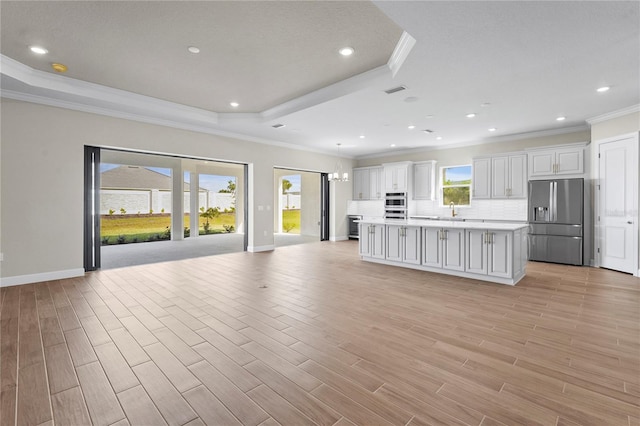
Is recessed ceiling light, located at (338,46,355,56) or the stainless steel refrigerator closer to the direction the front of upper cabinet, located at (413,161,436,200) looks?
the recessed ceiling light

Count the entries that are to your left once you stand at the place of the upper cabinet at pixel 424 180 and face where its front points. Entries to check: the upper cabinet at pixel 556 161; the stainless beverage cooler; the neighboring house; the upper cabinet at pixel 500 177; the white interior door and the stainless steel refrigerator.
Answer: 4

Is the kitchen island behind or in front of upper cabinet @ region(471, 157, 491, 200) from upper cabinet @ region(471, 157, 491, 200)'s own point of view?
in front

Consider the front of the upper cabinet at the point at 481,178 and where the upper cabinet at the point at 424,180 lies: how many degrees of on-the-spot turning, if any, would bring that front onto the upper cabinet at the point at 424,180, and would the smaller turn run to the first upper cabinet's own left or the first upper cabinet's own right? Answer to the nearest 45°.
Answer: approximately 135° to the first upper cabinet's own right

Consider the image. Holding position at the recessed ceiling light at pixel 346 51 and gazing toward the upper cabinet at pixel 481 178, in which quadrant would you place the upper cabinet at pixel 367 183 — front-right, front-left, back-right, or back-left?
front-left

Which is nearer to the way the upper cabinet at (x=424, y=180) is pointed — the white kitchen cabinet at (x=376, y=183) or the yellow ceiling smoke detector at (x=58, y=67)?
the yellow ceiling smoke detector

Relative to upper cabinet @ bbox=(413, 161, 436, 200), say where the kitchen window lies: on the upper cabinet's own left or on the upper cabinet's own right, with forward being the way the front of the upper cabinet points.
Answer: on the upper cabinet's own left

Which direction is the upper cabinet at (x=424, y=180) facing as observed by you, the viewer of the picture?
facing the viewer and to the left of the viewer

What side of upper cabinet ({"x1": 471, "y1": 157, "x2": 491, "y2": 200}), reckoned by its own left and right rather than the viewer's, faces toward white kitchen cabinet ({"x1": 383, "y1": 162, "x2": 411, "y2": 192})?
right

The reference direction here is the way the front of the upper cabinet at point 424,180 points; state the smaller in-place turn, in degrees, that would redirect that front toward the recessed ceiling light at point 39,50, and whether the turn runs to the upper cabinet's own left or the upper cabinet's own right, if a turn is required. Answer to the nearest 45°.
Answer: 0° — it already faces it

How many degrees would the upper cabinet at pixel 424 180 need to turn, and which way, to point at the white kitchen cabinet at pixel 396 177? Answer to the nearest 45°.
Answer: approximately 45° to its right

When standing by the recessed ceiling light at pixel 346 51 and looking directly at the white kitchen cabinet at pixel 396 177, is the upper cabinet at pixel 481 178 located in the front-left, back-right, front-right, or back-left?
front-right

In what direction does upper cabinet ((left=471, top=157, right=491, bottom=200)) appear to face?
toward the camera

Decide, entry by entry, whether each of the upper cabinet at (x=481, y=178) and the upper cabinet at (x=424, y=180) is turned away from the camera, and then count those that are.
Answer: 0

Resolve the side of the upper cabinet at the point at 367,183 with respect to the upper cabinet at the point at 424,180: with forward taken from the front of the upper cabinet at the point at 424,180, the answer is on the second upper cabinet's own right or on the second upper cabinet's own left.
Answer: on the second upper cabinet's own right
